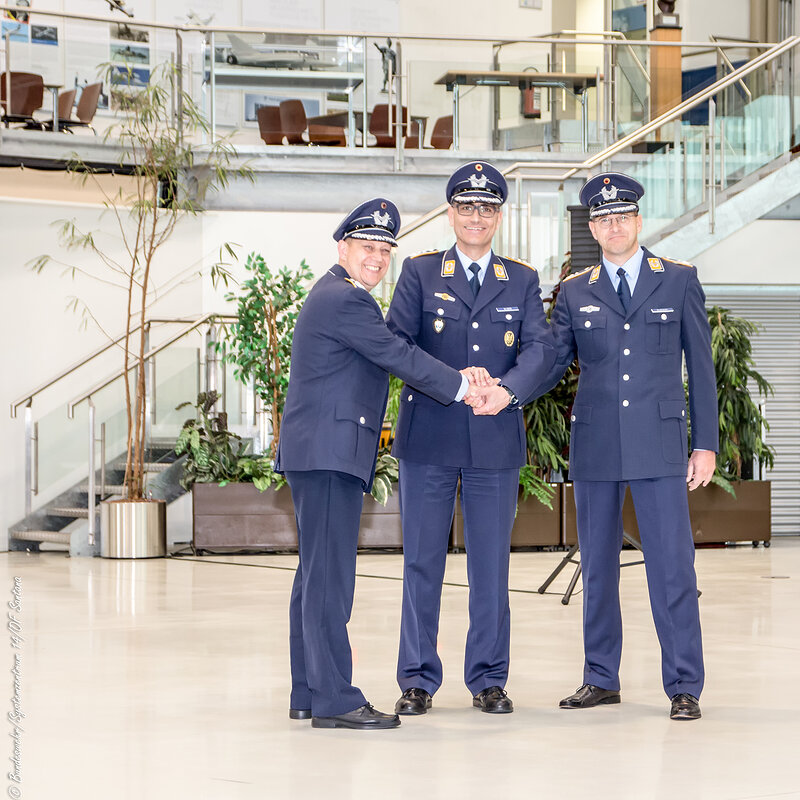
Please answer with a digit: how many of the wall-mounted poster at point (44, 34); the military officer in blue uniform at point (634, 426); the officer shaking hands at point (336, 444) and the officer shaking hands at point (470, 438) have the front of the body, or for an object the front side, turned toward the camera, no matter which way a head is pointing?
3

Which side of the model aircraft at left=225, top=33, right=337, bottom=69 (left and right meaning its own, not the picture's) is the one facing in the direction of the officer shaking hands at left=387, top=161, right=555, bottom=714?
right

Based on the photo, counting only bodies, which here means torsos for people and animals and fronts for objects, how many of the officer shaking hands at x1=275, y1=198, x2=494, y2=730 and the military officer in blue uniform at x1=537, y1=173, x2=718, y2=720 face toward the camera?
1

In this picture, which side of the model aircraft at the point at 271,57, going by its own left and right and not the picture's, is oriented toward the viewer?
right

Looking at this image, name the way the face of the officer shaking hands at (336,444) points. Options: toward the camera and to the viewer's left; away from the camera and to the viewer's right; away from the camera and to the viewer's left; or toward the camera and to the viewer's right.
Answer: toward the camera and to the viewer's right

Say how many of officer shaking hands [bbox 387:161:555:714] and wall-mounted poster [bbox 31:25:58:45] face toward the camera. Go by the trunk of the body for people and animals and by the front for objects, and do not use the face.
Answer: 2

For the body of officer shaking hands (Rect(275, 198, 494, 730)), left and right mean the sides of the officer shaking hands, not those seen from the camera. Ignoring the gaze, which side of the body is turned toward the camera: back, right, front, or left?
right

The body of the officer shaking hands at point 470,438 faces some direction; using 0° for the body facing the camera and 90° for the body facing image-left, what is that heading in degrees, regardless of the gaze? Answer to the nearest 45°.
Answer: approximately 0°

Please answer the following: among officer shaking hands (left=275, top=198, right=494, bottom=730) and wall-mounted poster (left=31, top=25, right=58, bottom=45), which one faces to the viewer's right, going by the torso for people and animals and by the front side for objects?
the officer shaking hands
